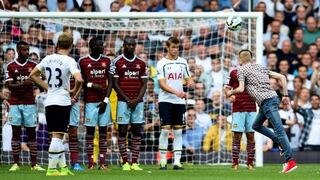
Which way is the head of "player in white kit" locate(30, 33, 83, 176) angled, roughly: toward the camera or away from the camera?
away from the camera

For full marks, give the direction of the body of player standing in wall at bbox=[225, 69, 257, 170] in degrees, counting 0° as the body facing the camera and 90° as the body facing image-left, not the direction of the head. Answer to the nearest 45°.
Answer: approximately 0°

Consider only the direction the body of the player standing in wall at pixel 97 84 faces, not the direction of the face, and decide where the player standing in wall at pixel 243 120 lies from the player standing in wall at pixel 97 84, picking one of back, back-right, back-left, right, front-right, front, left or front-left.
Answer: left

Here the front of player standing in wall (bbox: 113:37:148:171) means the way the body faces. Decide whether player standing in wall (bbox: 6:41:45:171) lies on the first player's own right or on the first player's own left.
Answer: on the first player's own right

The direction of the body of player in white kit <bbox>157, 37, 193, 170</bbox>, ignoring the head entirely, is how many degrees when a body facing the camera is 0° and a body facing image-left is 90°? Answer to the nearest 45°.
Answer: approximately 0°

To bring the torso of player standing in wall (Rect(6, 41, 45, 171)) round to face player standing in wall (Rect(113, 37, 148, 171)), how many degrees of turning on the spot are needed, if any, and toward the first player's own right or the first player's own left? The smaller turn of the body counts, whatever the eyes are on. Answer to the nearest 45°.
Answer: approximately 90° to the first player's own left

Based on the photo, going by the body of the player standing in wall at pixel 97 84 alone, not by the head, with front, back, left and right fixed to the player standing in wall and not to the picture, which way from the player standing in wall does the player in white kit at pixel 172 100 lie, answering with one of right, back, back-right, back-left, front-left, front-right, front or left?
left

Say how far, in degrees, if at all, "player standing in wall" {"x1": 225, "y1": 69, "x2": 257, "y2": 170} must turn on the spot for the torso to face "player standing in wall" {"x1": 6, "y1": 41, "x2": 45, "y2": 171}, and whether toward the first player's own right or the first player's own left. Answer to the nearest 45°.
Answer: approximately 90° to the first player's own right
